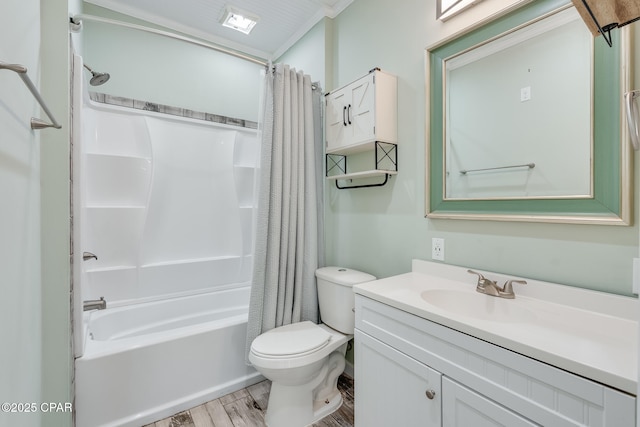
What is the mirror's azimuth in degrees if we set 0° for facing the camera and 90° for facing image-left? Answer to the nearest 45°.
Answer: approximately 45°

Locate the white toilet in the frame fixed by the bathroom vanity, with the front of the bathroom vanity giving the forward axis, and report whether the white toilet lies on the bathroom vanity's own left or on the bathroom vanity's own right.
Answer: on the bathroom vanity's own right

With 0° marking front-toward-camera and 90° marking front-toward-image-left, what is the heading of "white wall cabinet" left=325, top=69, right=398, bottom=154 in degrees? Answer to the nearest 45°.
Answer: approximately 45°
